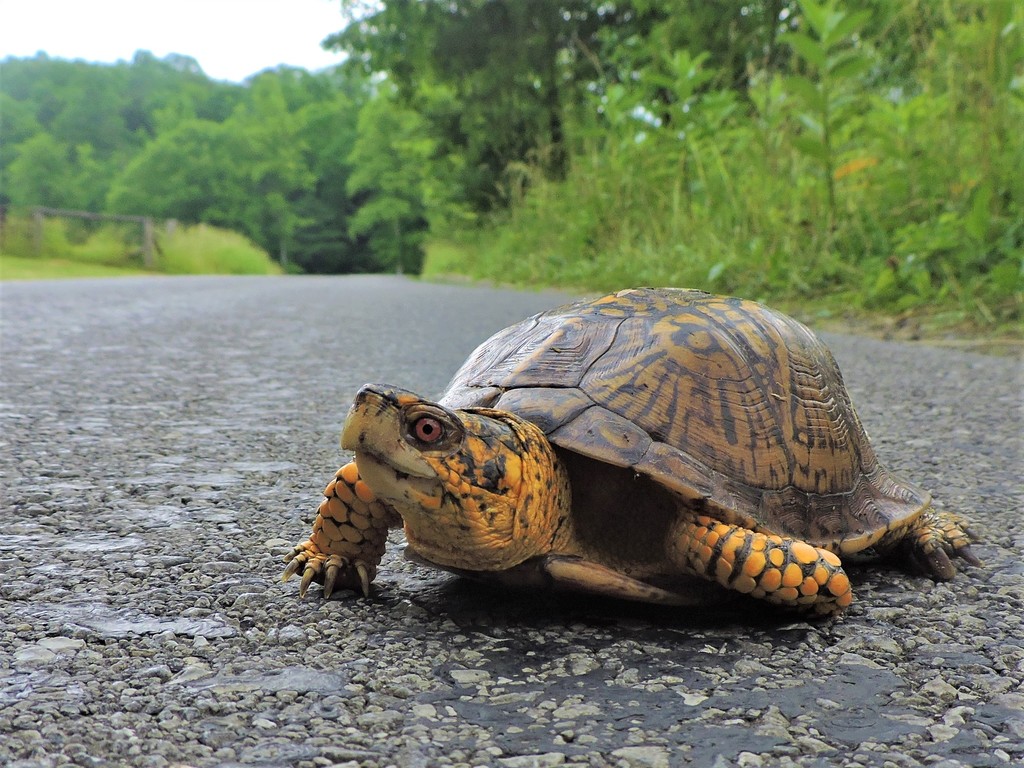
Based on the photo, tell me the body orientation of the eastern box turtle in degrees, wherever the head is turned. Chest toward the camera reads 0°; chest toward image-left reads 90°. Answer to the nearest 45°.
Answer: approximately 45°
